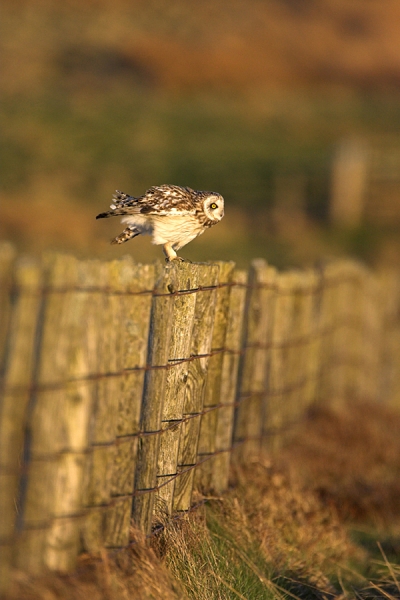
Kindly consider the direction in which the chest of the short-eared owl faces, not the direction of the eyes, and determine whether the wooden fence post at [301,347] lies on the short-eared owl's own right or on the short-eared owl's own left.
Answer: on the short-eared owl's own left

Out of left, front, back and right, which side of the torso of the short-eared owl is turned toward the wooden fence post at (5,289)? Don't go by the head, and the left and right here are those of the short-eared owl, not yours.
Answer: right

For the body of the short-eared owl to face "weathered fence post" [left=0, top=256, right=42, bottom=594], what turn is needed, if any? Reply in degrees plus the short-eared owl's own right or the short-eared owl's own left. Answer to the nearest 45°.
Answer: approximately 90° to the short-eared owl's own right

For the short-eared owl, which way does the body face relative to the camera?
to the viewer's right

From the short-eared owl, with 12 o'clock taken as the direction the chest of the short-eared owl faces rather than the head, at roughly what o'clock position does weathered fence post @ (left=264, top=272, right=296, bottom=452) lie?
The weathered fence post is roughly at 10 o'clock from the short-eared owl.

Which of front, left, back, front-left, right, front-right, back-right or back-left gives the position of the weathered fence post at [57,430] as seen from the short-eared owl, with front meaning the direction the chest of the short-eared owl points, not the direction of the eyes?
right

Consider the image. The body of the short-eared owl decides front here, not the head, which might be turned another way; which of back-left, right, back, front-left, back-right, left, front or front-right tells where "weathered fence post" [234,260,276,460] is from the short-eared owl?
front-left

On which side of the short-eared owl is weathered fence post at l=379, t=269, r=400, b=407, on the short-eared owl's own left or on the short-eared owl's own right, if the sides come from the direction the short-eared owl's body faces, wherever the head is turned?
on the short-eared owl's own left
